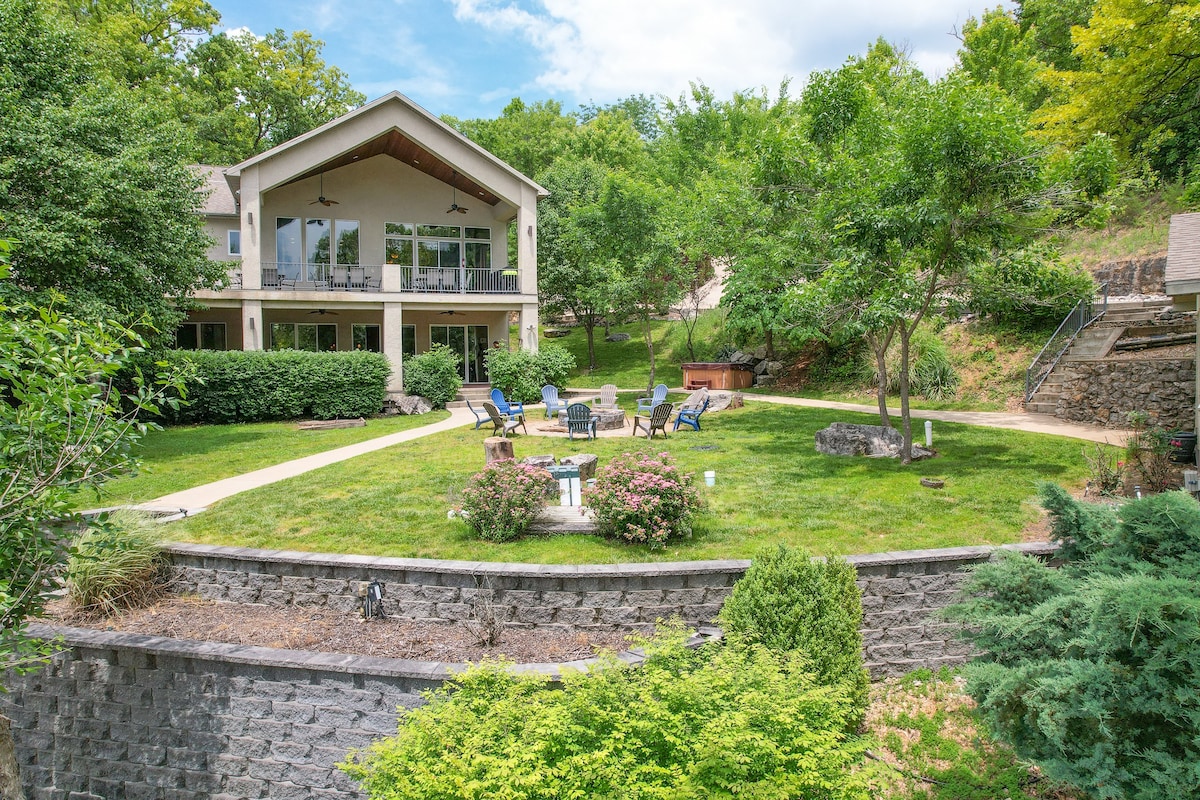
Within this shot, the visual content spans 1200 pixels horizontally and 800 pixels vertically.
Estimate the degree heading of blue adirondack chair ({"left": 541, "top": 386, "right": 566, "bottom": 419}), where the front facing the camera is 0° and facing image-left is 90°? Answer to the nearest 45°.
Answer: approximately 315°

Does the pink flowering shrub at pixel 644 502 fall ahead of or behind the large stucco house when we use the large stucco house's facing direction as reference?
ahead

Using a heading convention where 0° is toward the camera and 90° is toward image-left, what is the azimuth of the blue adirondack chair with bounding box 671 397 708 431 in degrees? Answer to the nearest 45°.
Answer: approximately 90°

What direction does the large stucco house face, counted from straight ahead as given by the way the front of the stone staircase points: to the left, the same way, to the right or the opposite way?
to the left

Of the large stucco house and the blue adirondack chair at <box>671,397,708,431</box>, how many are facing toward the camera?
1

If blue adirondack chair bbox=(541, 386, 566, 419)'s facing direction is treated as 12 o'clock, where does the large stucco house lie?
The large stucco house is roughly at 6 o'clock from the blue adirondack chair.

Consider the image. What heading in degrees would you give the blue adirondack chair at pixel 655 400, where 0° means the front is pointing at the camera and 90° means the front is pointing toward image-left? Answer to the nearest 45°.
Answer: approximately 45°

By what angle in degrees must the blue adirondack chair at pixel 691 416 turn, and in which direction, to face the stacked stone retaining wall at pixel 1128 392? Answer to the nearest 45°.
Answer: approximately 180°
